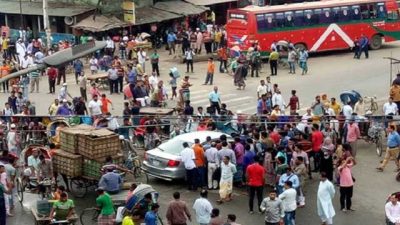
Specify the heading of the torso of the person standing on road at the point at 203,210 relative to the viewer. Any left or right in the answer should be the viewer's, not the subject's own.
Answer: facing away from the viewer

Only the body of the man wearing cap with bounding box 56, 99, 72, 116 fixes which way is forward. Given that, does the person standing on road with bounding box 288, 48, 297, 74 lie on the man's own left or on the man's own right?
on the man's own left

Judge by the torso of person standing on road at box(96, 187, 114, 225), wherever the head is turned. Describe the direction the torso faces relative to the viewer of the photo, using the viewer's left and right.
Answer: facing away from the viewer and to the left of the viewer

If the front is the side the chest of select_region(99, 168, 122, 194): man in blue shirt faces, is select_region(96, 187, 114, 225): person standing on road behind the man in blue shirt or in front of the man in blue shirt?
behind

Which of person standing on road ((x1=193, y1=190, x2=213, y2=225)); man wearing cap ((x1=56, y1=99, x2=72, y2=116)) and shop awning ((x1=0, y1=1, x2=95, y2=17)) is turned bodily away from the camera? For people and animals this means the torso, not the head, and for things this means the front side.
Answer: the person standing on road

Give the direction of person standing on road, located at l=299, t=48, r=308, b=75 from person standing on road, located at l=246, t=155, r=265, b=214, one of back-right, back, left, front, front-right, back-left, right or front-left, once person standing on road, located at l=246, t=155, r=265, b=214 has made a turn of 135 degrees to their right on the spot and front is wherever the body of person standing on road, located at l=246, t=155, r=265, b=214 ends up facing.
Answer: back-left

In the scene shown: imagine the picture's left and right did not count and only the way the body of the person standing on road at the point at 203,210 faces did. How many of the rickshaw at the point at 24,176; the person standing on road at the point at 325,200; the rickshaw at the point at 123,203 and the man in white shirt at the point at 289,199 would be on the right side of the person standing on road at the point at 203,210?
2

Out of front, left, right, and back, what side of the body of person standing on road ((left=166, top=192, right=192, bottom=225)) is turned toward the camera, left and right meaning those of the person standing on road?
back

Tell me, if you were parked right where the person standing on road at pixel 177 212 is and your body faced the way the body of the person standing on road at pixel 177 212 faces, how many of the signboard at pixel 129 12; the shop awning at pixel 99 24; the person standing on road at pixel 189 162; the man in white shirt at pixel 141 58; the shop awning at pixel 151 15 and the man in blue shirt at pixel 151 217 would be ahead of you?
5
